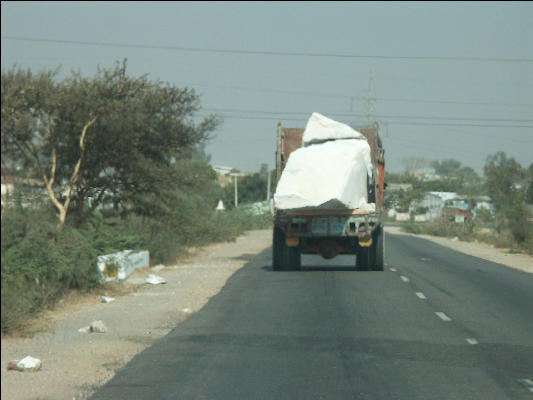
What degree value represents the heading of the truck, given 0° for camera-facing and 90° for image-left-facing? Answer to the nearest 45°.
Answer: approximately 180°

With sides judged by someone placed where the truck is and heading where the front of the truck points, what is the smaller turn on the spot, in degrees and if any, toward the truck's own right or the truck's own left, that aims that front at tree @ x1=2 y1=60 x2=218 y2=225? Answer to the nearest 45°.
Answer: approximately 90° to the truck's own left

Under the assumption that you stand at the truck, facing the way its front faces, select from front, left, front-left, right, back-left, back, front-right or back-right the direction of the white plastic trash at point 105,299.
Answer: back-left

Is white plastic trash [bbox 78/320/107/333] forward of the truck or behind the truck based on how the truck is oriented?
behind

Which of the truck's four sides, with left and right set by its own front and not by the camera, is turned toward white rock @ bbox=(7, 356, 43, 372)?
back

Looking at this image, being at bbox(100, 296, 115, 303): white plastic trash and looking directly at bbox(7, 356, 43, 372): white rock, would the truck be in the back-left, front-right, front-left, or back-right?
back-left
